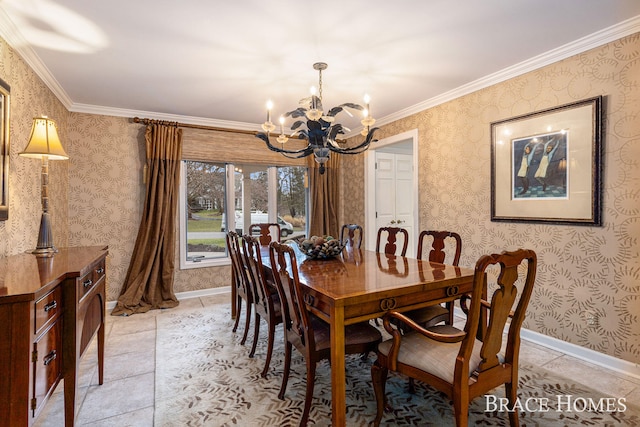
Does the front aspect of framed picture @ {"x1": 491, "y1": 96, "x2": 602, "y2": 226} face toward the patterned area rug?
yes

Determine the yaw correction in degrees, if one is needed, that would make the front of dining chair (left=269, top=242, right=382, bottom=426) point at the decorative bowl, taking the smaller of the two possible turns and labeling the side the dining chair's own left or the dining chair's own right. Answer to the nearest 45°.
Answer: approximately 45° to the dining chair's own left

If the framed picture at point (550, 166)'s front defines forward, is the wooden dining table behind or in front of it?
in front

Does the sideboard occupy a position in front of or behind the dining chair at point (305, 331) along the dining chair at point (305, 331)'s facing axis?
behind

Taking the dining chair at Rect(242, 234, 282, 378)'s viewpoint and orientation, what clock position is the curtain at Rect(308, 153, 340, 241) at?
The curtain is roughly at 11 o'clock from the dining chair.

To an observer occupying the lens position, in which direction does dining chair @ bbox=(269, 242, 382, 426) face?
facing away from the viewer and to the right of the viewer

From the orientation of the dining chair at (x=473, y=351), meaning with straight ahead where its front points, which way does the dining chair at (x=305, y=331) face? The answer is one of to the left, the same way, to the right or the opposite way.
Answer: to the right

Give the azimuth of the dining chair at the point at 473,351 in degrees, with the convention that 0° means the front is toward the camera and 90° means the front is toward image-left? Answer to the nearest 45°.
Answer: approximately 135°

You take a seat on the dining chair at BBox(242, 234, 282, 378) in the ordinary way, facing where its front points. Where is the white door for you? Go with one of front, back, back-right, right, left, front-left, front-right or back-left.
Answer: front

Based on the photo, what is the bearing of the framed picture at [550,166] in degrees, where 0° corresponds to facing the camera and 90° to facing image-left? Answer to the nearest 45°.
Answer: approximately 45°

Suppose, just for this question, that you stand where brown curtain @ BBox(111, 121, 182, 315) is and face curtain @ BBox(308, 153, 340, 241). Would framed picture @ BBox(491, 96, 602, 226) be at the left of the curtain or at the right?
right

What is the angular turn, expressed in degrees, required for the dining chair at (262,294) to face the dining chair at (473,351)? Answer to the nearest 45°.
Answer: approximately 90° to its right

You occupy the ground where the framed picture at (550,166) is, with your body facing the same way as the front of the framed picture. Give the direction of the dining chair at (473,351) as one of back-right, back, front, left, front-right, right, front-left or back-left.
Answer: front-left

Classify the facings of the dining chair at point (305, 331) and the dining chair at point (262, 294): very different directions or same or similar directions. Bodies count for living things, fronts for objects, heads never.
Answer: same or similar directions

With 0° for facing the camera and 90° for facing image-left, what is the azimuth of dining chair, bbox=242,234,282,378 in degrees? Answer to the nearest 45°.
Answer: approximately 225°

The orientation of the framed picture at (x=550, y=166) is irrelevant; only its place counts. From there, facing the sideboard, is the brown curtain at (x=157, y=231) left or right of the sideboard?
right

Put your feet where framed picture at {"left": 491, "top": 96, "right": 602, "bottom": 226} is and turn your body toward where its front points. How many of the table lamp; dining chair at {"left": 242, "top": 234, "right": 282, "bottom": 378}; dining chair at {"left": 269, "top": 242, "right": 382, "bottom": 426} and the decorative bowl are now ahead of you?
4
